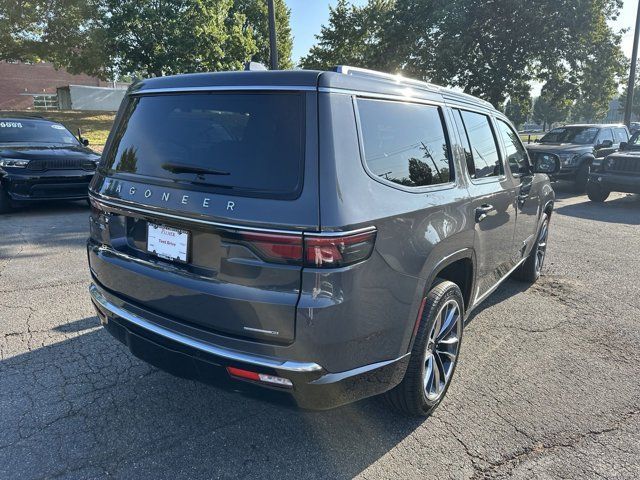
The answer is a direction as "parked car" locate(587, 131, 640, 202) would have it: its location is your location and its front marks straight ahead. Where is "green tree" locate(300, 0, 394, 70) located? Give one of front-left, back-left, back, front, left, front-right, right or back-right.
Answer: right

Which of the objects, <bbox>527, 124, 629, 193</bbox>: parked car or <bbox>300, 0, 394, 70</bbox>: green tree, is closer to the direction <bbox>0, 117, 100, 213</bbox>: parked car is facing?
the parked car

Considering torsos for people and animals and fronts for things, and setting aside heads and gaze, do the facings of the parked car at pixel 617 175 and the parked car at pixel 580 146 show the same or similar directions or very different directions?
same or similar directions

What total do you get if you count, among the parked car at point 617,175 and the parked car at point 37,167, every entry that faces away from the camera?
0

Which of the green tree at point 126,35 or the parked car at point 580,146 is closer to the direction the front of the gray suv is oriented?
the parked car

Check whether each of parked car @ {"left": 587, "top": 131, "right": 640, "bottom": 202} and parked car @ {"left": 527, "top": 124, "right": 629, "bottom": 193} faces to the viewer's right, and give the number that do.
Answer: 0

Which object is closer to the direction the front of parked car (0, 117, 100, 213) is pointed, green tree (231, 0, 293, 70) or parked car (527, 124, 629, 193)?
the parked car

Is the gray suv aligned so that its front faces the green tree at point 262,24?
no

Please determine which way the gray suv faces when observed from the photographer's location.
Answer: facing away from the viewer and to the right of the viewer

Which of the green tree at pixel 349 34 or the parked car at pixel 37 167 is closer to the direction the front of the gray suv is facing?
the green tree

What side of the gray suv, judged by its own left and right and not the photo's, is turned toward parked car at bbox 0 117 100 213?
left

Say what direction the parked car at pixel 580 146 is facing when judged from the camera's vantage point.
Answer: facing the viewer and to the left of the viewer

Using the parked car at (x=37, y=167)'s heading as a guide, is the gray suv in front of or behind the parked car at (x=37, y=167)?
in front

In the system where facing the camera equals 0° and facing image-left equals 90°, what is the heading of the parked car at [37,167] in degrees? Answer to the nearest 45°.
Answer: approximately 315°

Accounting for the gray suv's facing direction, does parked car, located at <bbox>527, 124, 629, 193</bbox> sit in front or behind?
in front

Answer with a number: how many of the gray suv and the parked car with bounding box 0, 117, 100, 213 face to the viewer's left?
0

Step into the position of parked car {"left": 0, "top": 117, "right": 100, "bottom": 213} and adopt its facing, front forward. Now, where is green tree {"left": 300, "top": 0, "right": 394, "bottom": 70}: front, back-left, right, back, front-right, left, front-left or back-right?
left

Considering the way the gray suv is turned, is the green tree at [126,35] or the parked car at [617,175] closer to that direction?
the parked car
